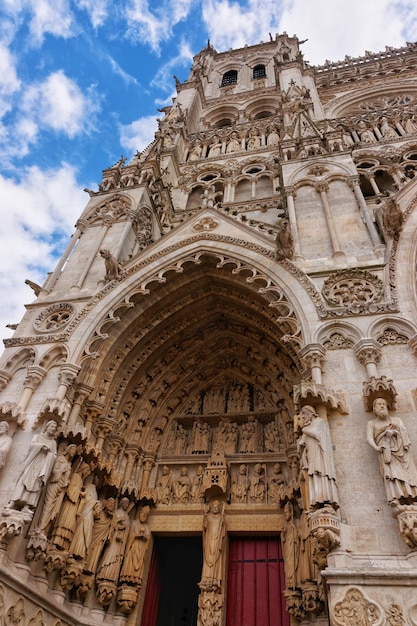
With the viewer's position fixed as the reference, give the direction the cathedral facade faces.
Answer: facing the viewer
